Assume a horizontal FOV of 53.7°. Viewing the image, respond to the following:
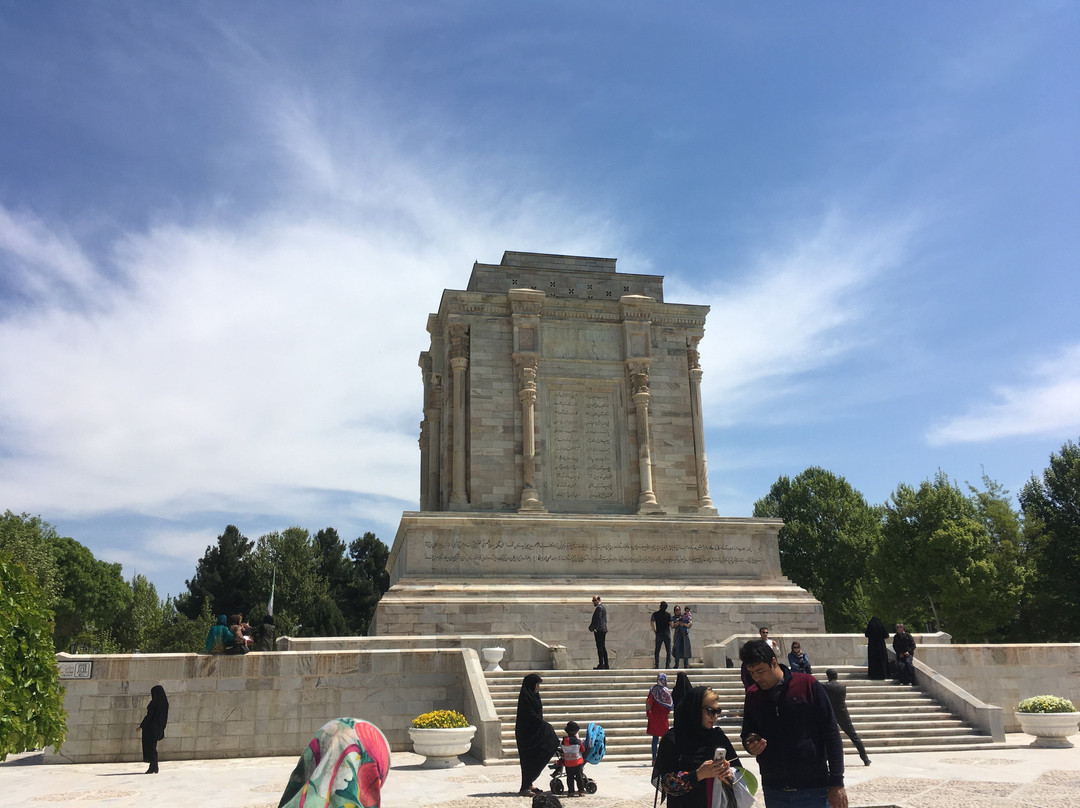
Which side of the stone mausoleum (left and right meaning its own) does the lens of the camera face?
front

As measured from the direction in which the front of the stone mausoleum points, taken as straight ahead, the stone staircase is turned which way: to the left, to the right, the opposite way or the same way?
the same way

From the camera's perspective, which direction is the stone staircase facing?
toward the camera

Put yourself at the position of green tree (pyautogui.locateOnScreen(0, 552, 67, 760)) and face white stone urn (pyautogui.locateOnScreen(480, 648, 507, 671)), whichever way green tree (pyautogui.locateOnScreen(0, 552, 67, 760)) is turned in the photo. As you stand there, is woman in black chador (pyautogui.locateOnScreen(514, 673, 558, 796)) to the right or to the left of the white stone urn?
right

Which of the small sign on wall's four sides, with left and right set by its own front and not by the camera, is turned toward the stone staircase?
left

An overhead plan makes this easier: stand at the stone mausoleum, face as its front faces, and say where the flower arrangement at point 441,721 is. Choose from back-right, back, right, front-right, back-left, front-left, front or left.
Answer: front

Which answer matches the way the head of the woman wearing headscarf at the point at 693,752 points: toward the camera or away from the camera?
toward the camera

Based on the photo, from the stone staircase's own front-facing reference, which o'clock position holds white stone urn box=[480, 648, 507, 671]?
The white stone urn is roughly at 3 o'clock from the stone staircase.

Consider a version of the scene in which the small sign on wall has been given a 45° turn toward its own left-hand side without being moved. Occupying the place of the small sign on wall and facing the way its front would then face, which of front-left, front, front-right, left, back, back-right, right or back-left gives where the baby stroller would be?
front

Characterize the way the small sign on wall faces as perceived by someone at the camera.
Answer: facing the viewer

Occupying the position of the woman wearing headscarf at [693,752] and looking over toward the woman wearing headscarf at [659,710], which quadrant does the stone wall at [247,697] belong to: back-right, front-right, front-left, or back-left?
front-left

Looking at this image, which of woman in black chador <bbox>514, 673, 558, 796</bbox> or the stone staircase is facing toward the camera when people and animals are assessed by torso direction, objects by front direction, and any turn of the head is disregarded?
the stone staircase

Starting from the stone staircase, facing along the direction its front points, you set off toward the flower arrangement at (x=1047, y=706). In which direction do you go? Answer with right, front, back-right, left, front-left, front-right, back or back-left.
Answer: left
